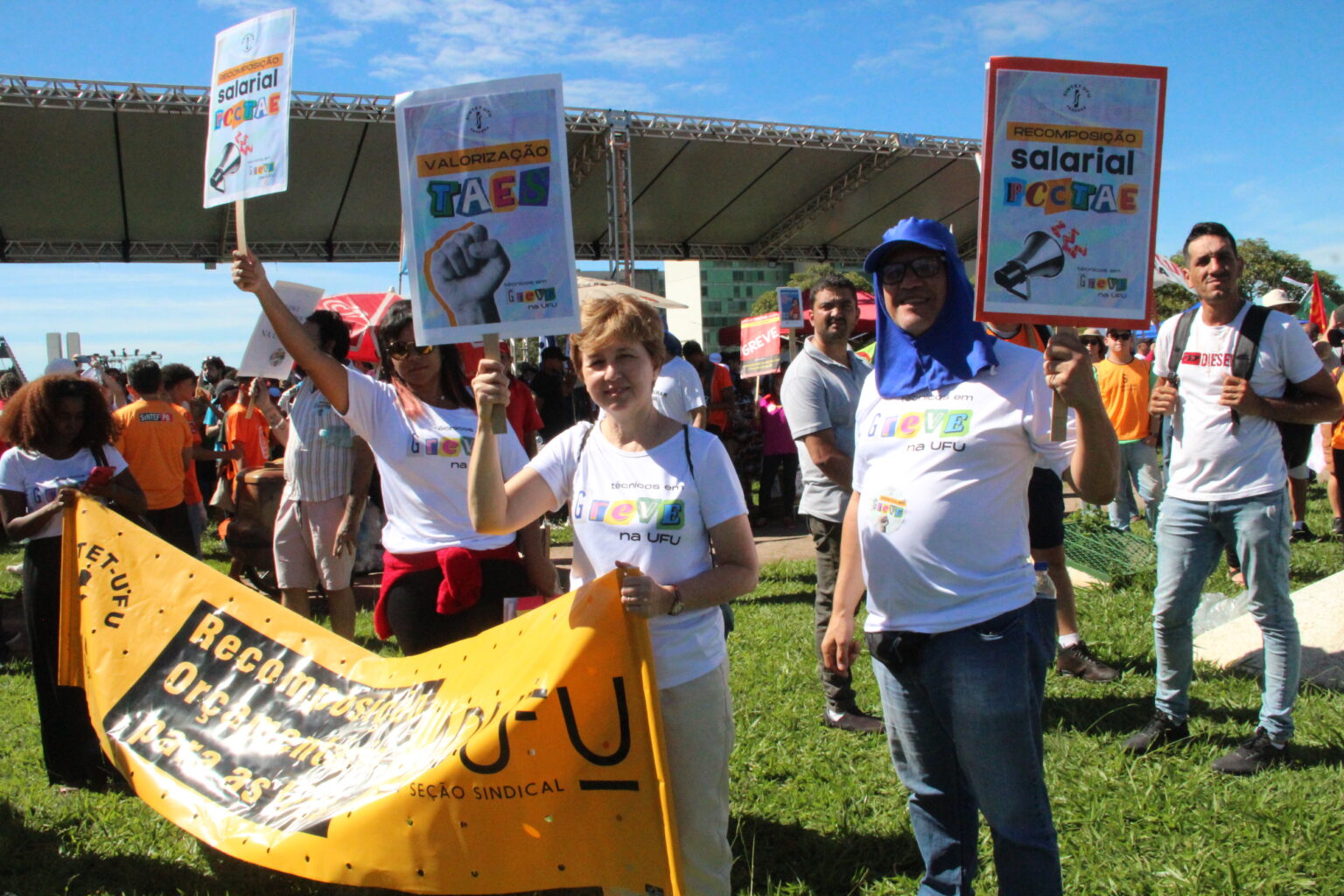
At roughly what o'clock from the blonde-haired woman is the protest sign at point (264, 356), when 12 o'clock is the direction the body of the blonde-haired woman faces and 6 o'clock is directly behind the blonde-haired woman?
The protest sign is roughly at 5 o'clock from the blonde-haired woman.

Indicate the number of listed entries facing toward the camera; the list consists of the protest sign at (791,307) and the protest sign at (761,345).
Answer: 2

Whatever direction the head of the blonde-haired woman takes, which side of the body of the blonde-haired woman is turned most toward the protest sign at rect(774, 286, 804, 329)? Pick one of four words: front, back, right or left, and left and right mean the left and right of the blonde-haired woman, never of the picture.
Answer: back

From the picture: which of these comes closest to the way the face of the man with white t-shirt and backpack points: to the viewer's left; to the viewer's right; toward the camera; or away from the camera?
toward the camera

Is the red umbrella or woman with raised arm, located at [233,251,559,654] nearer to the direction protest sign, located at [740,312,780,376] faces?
the woman with raised arm

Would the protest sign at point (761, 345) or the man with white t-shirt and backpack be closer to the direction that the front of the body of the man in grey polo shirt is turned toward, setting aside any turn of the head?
the man with white t-shirt and backpack

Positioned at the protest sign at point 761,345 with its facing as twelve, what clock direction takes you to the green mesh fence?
The green mesh fence is roughly at 11 o'clock from the protest sign.

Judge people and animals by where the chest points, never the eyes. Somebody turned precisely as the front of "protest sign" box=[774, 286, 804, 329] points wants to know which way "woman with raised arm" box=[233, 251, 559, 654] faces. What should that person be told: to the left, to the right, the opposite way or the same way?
the same way

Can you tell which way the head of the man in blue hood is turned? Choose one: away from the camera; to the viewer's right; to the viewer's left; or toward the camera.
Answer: toward the camera

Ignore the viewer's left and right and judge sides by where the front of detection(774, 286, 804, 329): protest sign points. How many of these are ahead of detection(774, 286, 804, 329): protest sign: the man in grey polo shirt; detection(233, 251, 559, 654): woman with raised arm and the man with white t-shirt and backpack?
3

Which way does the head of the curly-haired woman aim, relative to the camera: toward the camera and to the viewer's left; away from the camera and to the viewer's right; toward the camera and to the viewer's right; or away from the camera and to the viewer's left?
toward the camera and to the viewer's right

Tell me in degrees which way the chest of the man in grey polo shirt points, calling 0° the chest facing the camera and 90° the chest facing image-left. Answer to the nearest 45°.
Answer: approximately 315°

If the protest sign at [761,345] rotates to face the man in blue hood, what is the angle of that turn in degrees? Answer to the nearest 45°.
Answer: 0° — it already faces them

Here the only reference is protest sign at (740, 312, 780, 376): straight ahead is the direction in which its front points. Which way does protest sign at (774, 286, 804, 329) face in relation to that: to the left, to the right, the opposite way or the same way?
the same way

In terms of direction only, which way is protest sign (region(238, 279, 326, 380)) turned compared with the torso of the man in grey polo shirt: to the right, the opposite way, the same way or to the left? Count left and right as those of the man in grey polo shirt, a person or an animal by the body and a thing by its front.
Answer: the same way

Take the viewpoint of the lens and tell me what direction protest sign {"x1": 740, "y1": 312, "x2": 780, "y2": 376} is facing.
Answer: facing the viewer

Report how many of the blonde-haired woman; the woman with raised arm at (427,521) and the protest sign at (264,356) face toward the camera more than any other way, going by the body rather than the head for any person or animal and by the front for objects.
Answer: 3

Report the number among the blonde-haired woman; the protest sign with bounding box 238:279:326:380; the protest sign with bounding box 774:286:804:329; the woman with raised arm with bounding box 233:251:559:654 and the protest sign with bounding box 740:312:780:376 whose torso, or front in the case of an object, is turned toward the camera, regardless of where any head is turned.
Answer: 5

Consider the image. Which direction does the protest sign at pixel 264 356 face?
toward the camera

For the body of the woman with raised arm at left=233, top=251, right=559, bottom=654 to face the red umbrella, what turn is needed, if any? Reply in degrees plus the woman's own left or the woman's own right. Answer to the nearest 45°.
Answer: approximately 180°

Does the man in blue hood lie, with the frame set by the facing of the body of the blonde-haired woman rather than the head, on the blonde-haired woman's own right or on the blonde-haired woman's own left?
on the blonde-haired woman's own left

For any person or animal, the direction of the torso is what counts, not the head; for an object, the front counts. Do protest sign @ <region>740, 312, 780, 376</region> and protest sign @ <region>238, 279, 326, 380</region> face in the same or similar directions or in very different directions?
same or similar directions

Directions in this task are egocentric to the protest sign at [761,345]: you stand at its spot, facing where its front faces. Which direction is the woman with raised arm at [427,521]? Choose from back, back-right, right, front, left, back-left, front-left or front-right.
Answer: front
